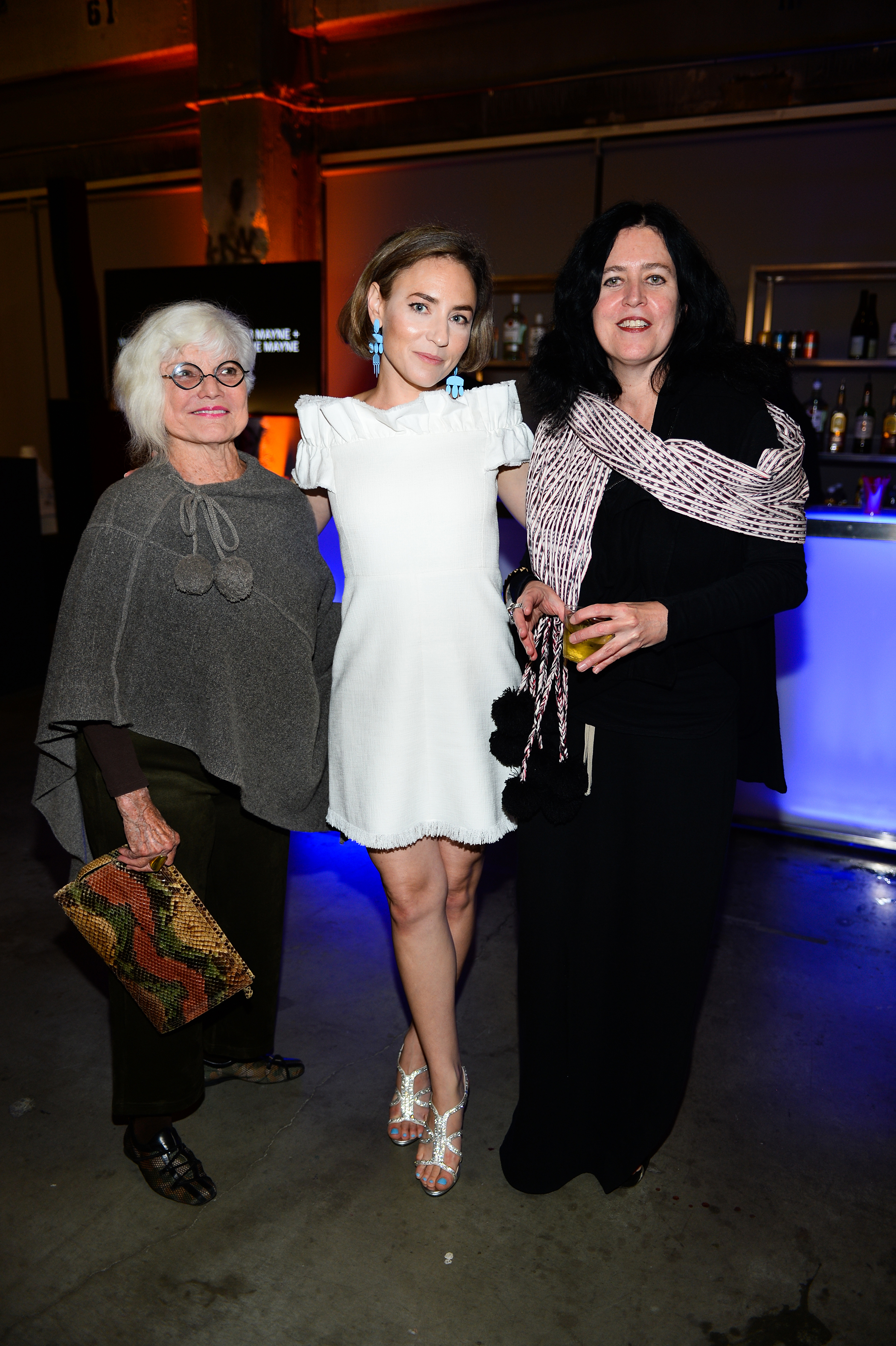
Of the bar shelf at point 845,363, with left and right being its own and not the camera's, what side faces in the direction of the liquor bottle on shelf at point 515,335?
right

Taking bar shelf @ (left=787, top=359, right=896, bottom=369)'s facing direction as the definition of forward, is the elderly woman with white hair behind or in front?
in front

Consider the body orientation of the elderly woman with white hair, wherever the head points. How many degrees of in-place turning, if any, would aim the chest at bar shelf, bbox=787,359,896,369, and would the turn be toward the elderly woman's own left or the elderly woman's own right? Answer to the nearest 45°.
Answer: approximately 90° to the elderly woman's own left

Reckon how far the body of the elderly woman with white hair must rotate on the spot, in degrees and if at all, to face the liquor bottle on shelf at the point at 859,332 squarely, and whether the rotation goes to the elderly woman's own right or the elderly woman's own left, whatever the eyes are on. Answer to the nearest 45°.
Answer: approximately 90° to the elderly woman's own left

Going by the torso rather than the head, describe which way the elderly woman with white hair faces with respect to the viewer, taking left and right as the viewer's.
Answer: facing the viewer and to the right of the viewer

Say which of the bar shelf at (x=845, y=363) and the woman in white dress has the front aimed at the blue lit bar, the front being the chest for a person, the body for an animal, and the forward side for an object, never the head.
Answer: the bar shelf

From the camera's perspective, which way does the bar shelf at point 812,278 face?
toward the camera

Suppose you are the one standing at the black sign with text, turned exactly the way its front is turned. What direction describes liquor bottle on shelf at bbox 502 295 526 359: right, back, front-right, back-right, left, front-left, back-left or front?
left

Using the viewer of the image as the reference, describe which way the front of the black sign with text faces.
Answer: facing the viewer

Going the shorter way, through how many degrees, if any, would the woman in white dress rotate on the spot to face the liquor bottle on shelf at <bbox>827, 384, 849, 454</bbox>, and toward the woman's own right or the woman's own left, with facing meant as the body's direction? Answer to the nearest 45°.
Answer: approximately 135° to the woman's own left

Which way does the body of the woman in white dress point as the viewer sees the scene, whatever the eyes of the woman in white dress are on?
toward the camera

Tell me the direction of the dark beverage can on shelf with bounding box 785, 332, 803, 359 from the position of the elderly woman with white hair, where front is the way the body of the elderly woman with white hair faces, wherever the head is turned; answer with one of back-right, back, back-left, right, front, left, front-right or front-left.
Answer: left
